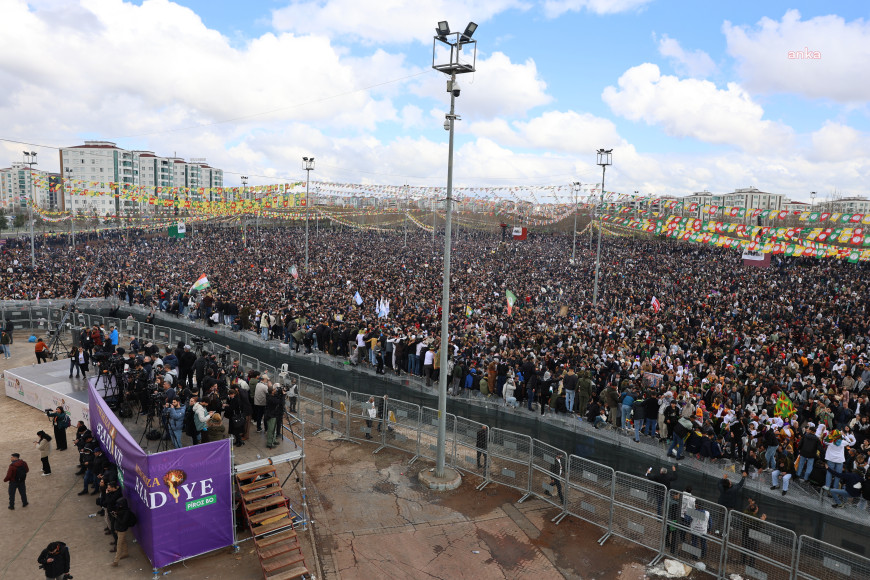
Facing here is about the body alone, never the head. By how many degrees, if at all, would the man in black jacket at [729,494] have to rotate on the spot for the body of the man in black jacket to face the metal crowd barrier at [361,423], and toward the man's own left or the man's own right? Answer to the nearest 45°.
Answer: approximately 135° to the man's own left

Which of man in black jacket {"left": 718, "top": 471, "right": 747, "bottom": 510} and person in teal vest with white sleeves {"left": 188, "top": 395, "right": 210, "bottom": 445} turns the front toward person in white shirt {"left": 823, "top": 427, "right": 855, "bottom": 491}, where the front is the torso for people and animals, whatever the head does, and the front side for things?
the man in black jacket

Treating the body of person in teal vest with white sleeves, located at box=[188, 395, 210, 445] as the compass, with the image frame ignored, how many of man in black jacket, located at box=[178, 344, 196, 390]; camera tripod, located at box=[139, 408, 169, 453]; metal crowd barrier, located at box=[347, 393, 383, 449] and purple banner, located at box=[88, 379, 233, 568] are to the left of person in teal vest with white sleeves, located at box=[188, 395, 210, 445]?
1
